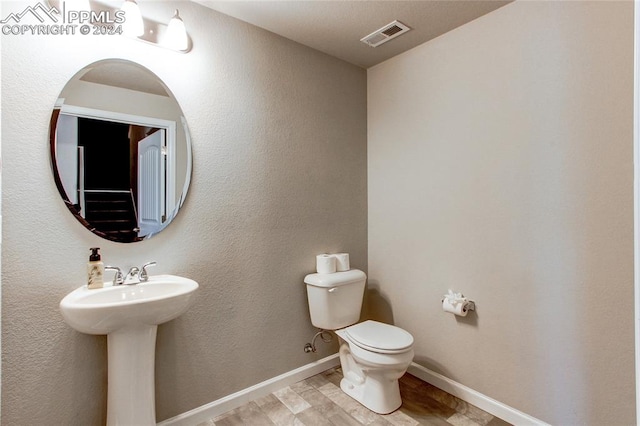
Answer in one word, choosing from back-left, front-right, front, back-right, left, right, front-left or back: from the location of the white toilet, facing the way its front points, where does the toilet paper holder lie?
front-left

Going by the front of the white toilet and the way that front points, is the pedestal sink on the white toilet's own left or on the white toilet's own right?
on the white toilet's own right

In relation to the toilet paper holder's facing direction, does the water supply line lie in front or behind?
in front

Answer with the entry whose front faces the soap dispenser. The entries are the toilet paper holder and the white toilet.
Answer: the toilet paper holder

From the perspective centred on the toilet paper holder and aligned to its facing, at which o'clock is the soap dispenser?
The soap dispenser is roughly at 12 o'clock from the toilet paper holder.

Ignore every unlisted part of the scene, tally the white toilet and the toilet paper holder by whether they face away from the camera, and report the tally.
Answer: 0

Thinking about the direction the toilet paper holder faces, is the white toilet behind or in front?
in front

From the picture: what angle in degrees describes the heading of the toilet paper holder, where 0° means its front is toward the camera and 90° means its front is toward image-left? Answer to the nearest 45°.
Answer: approximately 45°

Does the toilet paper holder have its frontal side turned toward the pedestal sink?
yes

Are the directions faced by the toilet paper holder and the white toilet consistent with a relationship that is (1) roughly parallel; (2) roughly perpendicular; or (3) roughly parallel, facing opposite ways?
roughly perpendicular

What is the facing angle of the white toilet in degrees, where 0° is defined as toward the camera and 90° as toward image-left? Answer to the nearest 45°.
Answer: approximately 315°

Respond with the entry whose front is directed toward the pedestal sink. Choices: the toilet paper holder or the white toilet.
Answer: the toilet paper holder

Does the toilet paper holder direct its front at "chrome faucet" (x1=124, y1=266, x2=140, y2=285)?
yes

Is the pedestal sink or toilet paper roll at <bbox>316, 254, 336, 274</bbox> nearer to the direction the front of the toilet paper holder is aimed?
the pedestal sink
